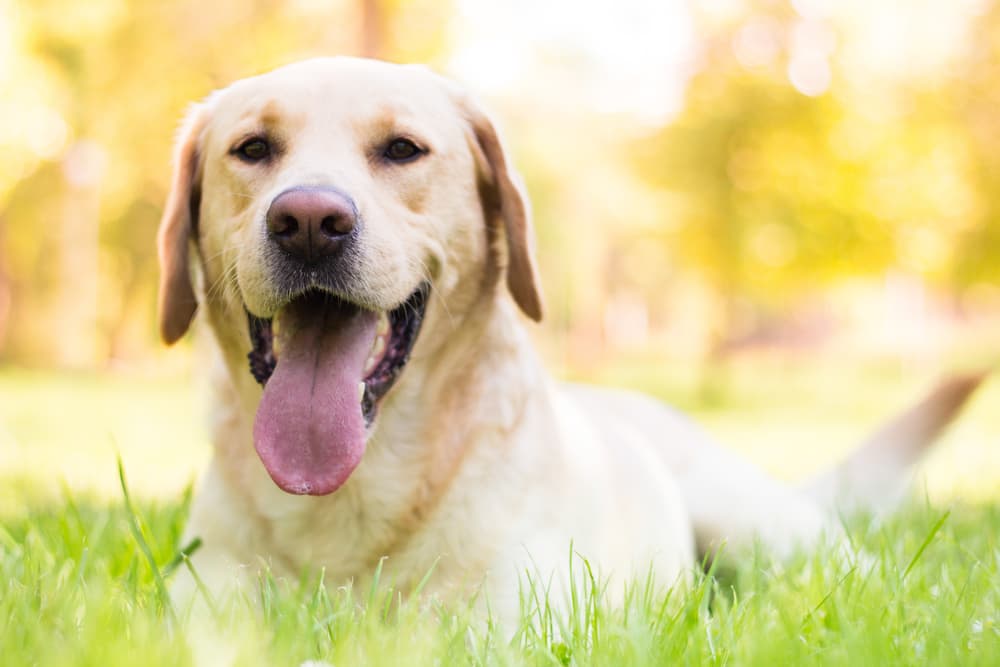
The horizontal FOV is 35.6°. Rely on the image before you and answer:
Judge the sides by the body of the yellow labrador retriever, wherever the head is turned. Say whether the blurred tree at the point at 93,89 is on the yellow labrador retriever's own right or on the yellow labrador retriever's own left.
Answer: on the yellow labrador retriever's own right

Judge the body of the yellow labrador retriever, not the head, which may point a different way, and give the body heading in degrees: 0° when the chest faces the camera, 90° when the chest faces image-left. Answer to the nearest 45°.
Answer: approximately 45°
